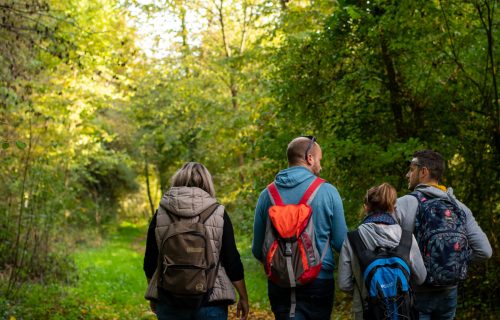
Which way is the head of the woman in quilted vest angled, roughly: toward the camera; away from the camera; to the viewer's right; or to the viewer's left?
away from the camera

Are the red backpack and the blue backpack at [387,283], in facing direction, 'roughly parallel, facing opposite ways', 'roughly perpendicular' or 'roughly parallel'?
roughly parallel

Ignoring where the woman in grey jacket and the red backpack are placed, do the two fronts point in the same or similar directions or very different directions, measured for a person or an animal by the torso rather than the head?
very different directions

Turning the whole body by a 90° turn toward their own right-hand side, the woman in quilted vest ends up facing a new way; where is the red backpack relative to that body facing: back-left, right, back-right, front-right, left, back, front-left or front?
front

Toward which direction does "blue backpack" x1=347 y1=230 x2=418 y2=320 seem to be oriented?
toward the camera

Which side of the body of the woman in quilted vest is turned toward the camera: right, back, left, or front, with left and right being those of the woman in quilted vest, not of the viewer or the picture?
back

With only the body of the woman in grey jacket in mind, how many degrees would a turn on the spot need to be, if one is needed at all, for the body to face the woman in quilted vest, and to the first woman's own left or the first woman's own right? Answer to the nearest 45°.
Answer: approximately 90° to the first woman's own left

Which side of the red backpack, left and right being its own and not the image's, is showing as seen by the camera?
front

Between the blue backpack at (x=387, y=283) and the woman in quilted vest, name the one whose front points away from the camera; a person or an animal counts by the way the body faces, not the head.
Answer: the woman in quilted vest

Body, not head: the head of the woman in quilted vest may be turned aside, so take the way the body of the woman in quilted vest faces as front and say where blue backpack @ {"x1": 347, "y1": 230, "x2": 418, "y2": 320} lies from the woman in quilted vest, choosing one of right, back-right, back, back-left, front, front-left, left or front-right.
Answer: right

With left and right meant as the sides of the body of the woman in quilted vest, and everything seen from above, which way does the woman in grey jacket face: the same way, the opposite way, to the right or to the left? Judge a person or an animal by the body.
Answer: the same way

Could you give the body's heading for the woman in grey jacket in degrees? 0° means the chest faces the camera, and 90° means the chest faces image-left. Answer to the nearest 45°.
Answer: approximately 180°
